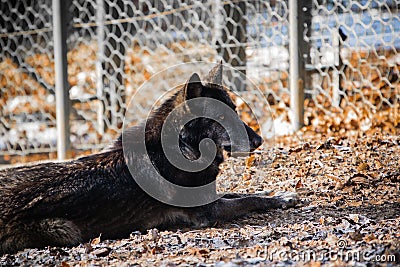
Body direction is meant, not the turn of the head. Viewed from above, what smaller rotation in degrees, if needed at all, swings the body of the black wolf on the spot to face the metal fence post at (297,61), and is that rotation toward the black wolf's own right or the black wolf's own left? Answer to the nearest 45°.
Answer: approximately 45° to the black wolf's own left

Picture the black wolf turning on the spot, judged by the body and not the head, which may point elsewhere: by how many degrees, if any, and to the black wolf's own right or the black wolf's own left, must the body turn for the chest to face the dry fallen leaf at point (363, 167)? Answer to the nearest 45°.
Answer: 0° — it already faces it

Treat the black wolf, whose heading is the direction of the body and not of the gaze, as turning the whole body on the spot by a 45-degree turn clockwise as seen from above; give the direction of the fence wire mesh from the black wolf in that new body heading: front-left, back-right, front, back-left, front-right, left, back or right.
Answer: left

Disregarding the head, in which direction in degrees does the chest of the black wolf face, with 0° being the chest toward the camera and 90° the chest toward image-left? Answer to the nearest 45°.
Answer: approximately 270°

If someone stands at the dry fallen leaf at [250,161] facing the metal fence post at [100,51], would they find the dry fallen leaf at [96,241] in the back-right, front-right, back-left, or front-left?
back-left

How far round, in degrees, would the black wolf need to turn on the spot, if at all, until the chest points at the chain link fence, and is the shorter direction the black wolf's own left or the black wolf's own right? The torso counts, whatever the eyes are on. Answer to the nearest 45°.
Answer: approximately 90° to the black wolf's own left

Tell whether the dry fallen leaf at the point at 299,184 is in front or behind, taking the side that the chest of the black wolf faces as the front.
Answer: in front

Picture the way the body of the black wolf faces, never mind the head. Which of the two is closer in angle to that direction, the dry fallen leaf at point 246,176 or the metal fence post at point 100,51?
the dry fallen leaf

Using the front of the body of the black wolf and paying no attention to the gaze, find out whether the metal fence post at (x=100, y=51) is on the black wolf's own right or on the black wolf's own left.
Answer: on the black wolf's own left

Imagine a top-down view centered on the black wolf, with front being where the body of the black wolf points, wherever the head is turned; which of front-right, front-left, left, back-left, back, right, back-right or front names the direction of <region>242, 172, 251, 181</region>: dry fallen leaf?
front-left

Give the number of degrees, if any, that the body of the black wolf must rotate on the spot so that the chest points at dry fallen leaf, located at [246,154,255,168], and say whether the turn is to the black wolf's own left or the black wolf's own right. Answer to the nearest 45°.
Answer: approximately 45° to the black wolf's own left
